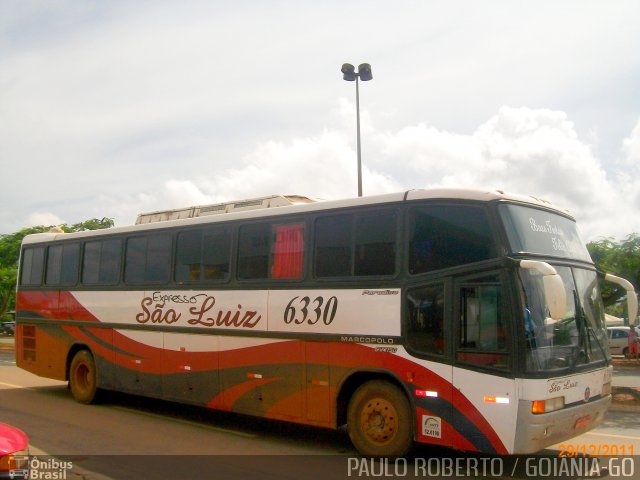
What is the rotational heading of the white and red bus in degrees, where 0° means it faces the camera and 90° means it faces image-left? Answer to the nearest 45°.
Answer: approximately 315°

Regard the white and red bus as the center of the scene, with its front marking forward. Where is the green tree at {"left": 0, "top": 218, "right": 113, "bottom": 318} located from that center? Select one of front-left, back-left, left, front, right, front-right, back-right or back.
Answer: back

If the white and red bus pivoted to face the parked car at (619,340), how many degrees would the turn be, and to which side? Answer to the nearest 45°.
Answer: approximately 90° to its left

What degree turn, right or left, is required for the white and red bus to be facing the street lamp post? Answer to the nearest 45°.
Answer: approximately 135° to its left
